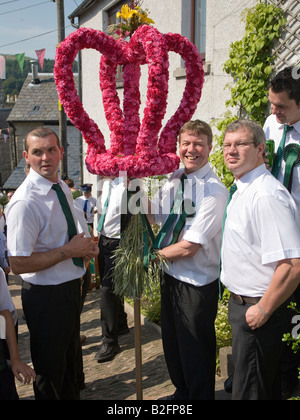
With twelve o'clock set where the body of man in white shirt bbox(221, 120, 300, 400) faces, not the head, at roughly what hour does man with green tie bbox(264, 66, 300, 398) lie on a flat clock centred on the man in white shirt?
The man with green tie is roughly at 5 o'clock from the man in white shirt.

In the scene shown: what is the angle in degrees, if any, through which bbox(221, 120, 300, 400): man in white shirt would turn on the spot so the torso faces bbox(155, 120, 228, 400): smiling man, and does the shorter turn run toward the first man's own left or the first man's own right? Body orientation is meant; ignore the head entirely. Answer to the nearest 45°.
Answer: approximately 90° to the first man's own right

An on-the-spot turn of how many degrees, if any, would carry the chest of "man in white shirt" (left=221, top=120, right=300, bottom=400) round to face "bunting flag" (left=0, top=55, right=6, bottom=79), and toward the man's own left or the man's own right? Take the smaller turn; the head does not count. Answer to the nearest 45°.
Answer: approximately 90° to the man's own right

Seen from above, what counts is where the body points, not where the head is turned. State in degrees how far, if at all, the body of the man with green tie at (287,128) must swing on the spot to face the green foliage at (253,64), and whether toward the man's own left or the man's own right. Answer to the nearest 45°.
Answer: approximately 135° to the man's own right

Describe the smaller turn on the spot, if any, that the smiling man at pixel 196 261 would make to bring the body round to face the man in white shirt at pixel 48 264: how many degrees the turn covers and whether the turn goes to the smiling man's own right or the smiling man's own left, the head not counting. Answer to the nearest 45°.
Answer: approximately 45° to the smiling man's own right

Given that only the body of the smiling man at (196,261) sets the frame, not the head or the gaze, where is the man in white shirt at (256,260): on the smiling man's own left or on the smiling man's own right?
on the smiling man's own left

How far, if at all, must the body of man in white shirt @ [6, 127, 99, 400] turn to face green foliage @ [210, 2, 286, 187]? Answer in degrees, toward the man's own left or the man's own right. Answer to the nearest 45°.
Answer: approximately 90° to the man's own left

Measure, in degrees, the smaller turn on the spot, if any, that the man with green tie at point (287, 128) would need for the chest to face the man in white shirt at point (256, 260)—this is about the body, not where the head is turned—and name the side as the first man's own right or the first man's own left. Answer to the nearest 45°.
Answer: approximately 45° to the first man's own left

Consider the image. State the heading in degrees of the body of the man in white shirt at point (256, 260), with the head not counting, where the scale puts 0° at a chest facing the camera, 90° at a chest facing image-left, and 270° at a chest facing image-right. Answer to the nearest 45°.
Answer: approximately 45°
